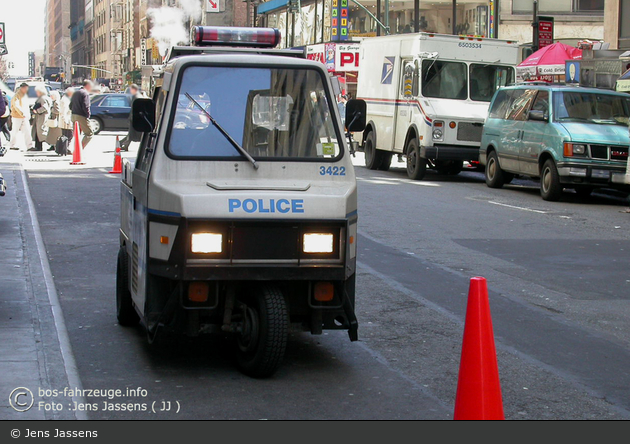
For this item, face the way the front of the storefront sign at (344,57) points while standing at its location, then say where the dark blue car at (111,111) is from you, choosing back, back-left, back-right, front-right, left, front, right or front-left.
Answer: front-right

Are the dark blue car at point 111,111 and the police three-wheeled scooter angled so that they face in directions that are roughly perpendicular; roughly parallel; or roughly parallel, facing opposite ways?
roughly perpendicular

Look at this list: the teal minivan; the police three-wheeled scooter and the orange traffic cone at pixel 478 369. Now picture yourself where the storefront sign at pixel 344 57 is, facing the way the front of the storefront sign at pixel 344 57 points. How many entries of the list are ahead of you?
3

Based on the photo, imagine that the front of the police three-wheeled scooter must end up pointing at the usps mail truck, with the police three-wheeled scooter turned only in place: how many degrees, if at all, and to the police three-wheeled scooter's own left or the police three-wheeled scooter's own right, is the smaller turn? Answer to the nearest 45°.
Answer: approximately 180°

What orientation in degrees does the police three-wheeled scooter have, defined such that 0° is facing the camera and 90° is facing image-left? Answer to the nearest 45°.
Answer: approximately 0°

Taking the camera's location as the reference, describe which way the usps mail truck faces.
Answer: facing the viewer and to the right of the viewer

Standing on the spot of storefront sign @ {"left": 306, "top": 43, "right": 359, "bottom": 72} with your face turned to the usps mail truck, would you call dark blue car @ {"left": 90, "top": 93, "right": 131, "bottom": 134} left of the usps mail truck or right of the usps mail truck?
right
